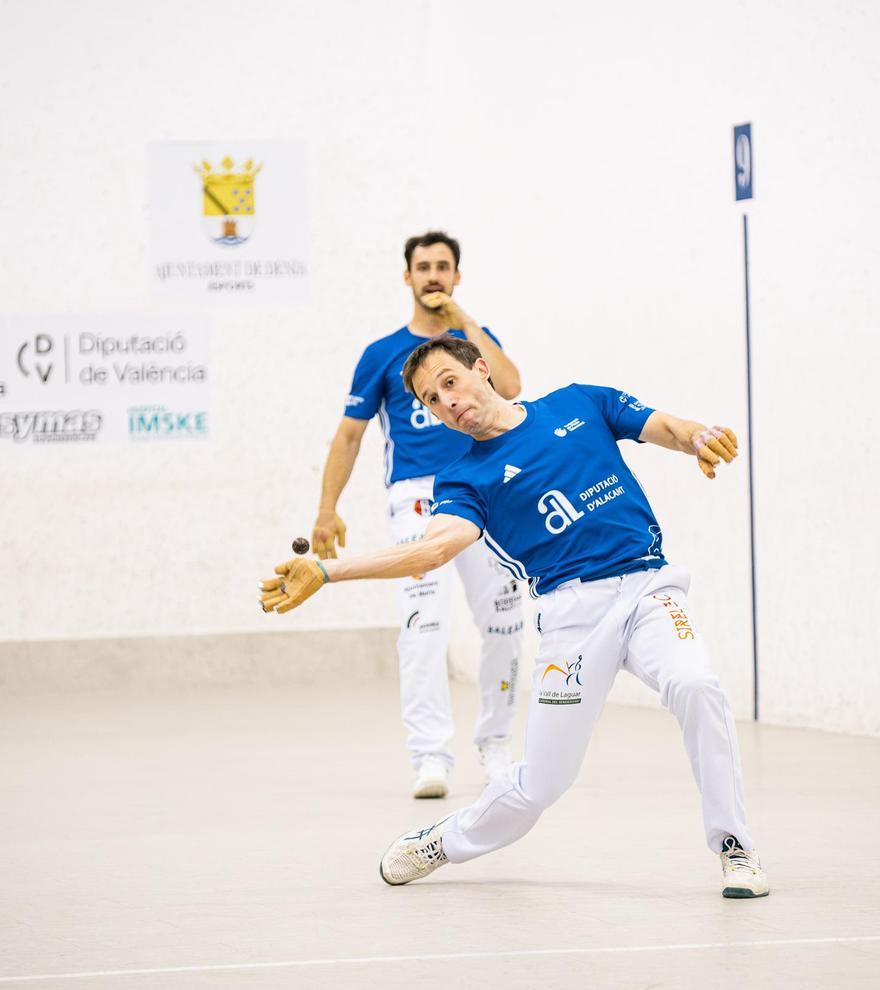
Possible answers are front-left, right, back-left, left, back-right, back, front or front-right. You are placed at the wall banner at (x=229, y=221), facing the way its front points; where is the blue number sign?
front-left

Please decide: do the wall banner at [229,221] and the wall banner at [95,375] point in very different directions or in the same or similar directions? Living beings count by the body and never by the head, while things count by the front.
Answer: same or similar directions

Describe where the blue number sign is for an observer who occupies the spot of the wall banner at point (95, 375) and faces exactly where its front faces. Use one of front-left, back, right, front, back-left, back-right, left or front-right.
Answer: front-left

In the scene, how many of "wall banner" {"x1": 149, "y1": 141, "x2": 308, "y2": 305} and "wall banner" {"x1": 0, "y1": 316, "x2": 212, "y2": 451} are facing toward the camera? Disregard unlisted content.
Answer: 2

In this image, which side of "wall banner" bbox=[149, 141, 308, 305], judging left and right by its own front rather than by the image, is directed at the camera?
front

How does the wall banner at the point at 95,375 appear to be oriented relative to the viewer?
toward the camera
